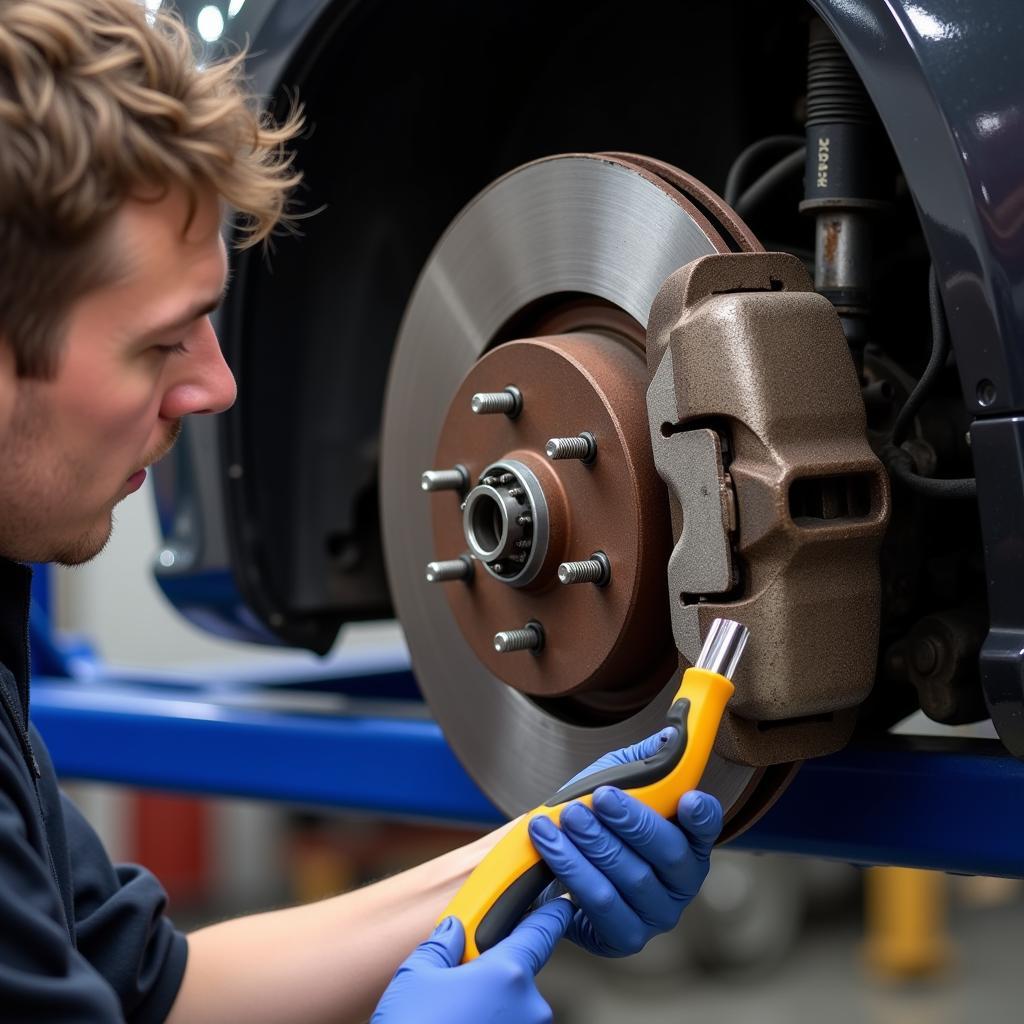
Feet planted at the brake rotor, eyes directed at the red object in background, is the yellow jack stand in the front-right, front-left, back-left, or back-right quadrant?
front-right

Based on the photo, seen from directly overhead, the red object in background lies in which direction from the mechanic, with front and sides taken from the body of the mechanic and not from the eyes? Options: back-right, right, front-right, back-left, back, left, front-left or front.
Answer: left

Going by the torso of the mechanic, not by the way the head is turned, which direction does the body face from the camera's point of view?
to the viewer's right

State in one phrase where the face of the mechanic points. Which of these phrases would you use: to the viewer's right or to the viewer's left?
to the viewer's right

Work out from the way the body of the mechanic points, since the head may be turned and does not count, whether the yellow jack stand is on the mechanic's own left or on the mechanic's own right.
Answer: on the mechanic's own left
